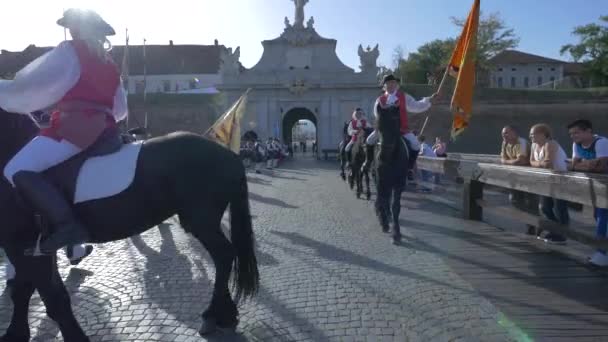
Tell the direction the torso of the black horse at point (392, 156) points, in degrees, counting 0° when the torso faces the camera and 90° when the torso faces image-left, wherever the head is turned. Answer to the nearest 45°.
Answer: approximately 0°

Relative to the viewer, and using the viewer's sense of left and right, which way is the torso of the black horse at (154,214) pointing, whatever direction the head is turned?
facing to the left of the viewer

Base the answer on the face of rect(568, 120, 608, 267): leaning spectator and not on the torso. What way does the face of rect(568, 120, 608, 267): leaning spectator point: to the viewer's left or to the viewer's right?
to the viewer's left

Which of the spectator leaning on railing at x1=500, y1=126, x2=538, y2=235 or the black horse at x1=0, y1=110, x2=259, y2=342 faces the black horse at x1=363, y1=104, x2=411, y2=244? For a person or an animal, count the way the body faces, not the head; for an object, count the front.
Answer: the spectator leaning on railing

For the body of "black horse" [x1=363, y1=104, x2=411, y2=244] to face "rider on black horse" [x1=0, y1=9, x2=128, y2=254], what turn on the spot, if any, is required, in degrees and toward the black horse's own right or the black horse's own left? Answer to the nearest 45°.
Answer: approximately 45° to the black horse's own right

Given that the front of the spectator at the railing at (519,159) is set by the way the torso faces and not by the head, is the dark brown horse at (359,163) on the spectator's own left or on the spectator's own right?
on the spectator's own right

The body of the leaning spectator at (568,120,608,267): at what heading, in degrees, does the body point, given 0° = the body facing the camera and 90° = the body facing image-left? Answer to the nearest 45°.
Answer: approximately 45°

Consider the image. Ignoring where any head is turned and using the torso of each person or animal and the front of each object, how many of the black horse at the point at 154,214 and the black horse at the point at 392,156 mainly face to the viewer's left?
1

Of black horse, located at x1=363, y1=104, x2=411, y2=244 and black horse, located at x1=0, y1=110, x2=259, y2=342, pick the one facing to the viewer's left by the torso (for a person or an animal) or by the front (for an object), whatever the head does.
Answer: black horse, located at x1=0, y1=110, x2=259, y2=342

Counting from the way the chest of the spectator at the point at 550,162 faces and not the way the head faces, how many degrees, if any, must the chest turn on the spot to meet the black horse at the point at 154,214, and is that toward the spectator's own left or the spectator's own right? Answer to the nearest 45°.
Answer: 0° — they already face it

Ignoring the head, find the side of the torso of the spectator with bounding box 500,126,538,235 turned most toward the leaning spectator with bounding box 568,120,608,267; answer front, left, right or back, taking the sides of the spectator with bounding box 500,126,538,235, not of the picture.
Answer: left

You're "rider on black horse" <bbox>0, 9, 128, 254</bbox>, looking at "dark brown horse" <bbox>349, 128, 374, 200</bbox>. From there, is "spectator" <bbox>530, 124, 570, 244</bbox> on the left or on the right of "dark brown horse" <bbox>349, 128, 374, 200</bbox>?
right

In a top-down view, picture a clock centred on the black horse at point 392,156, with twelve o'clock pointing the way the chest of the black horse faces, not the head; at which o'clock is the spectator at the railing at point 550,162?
The spectator at the railing is roughly at 9 o'clock from the black horse.
